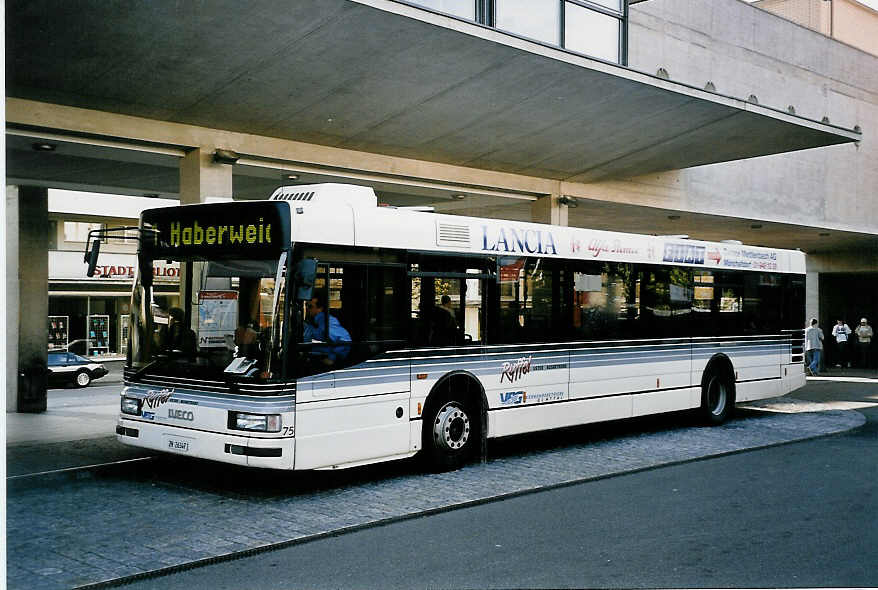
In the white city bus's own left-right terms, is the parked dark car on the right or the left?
on its right

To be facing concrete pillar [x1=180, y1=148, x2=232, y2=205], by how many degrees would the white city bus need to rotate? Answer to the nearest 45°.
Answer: approximately 90° to its right

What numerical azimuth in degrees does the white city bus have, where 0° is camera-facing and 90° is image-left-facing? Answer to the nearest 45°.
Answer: approximately 45°

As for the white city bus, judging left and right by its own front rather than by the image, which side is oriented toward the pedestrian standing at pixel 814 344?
back

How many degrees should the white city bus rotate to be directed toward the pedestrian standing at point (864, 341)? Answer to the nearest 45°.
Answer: approximately 180°

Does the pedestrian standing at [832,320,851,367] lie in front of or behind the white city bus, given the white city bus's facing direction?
behind

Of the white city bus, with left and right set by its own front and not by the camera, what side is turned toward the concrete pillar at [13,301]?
right

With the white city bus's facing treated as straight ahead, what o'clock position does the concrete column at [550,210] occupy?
The concrete column is roughly at 5 o'clock from the white city bus.
